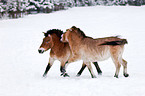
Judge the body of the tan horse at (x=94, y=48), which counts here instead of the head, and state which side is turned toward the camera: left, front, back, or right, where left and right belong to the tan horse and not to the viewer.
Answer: left
